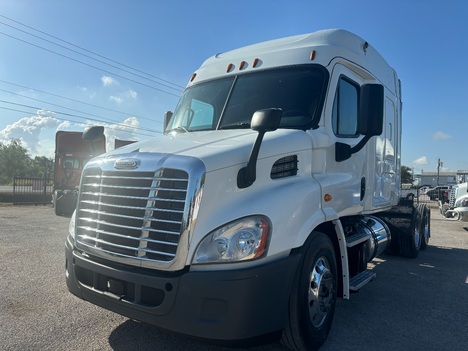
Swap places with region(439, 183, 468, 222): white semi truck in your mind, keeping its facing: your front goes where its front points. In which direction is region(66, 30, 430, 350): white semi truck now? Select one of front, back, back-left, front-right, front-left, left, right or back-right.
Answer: front-left

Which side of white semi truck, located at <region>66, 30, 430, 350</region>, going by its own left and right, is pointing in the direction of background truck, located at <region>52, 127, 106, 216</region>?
right

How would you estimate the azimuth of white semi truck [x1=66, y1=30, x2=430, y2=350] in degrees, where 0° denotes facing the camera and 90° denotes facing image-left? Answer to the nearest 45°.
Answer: approximately 45°

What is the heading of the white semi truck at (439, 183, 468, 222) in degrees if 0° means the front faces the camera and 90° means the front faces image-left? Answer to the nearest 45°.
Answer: approximately 45°

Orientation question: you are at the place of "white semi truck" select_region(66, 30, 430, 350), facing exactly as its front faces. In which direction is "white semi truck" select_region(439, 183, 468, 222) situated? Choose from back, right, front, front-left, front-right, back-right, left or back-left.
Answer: back
